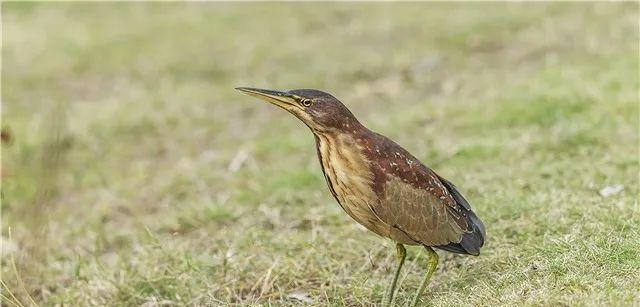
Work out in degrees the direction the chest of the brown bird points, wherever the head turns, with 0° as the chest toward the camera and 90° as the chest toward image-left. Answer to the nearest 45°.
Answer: approximately 90°
